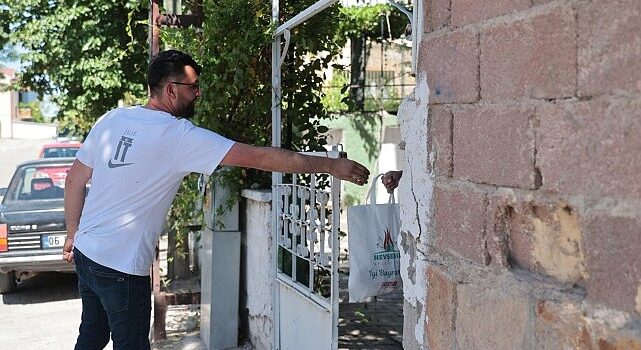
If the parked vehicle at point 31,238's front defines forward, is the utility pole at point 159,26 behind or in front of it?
behind

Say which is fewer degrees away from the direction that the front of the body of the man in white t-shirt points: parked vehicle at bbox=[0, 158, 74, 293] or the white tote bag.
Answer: the white tote bag

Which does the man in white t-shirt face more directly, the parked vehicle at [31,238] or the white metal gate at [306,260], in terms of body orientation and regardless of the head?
the white metal gate

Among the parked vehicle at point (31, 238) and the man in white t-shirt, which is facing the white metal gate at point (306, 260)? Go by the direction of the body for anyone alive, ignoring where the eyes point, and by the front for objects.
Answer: the man in white t-shirt

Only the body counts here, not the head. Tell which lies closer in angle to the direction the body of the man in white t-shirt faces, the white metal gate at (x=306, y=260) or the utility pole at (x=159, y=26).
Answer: the white metal gate

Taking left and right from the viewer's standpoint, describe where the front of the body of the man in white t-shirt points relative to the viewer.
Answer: facing away from the viewer and to the right of the viewer
